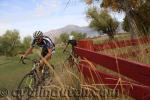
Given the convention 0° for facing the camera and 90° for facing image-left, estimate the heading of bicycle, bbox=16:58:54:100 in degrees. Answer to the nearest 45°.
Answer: approximately 45°
